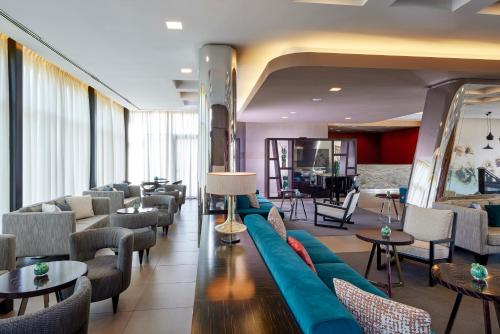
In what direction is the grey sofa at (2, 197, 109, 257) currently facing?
to the viewer's right

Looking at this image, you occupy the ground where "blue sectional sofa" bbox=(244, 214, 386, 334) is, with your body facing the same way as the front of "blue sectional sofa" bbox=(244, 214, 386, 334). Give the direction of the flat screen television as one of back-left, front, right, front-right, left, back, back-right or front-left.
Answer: left

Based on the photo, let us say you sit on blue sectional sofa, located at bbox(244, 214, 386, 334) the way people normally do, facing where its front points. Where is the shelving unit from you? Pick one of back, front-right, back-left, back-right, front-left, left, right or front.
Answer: left

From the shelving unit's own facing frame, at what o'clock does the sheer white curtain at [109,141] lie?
The sheer white curtain is roughly at 2 o'clock from the shelving unit.

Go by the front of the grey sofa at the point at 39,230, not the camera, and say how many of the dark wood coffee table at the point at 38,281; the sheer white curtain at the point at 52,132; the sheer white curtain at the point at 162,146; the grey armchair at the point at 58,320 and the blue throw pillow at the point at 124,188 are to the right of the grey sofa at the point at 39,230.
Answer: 2

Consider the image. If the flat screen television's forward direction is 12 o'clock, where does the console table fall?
The console table is roughly at 12 o'clock from the flat screen television.

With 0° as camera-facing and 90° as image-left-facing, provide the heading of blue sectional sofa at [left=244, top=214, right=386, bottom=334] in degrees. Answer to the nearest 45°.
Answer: approximately 270°

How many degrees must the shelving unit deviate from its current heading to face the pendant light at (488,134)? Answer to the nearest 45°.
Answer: approximately 45° to its left

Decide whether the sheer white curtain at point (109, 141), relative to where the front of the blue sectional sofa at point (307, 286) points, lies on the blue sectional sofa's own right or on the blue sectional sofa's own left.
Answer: on the blue sectional sofa's own left

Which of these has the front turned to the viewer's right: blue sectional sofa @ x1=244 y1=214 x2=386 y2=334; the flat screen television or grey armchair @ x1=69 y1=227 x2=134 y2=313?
the blue sectional sofa

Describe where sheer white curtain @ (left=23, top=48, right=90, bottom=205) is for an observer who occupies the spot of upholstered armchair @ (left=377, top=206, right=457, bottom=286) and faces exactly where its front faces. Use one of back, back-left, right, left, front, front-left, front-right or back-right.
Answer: front-right

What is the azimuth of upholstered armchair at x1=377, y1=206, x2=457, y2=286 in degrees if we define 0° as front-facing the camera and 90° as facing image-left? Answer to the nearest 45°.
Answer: approximately 45°

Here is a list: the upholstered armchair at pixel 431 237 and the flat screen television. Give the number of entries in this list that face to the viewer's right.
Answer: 0

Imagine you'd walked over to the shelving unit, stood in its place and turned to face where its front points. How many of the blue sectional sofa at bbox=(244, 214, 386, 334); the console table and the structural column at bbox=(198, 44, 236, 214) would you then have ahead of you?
3

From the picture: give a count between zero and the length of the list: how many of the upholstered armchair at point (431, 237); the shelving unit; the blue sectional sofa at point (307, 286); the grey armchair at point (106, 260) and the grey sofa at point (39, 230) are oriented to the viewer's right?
2

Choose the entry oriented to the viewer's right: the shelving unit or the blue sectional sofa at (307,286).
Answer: the blue sectional sofa

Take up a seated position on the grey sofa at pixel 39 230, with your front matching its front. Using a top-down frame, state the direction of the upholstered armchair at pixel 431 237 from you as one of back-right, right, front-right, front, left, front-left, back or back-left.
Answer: front-right
